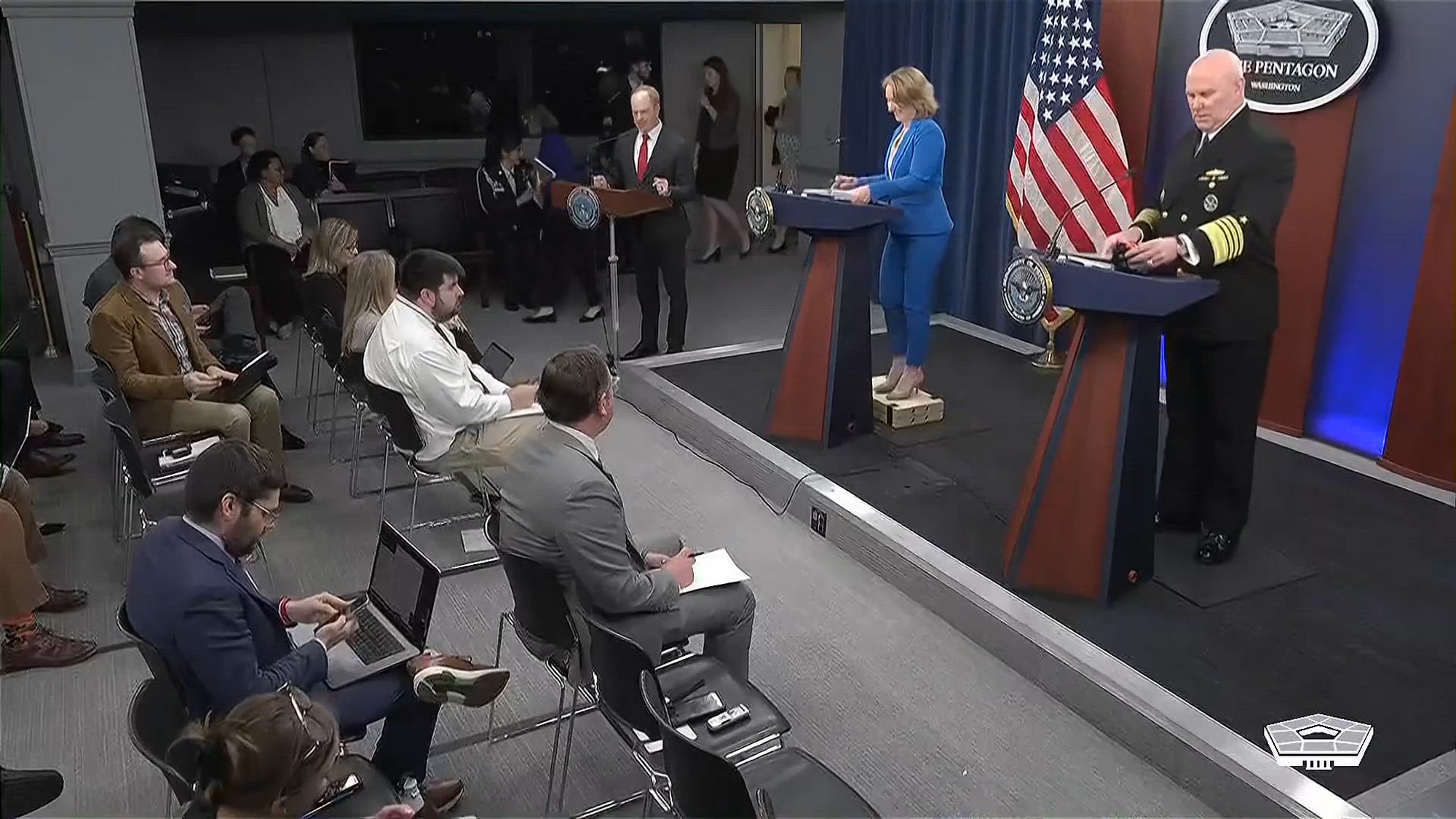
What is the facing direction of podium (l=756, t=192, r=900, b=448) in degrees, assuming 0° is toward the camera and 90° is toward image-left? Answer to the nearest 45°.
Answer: approximately 45°

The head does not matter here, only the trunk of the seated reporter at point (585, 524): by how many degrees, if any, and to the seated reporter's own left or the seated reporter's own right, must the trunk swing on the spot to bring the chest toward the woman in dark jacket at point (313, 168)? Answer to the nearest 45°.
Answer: approximately 45° to the seated reporter's own left

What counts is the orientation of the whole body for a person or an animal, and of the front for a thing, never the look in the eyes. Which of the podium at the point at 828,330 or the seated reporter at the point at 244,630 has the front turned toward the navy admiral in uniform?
the seated reporter

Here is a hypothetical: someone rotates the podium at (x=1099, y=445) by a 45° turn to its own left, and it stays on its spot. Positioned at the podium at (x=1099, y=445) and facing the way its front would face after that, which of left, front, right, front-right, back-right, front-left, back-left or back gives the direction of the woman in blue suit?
back-right

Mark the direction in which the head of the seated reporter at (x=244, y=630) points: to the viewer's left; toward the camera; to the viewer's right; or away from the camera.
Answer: to the viewer's right

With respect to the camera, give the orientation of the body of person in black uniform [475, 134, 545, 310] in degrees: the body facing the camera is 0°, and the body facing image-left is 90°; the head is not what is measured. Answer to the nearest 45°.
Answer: approximately 315°

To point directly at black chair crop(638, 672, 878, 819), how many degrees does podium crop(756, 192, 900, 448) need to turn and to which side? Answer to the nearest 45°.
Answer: approximately 45° to its left

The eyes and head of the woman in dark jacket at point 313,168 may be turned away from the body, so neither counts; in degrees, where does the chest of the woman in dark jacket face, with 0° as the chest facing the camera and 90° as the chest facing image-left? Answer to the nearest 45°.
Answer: approximately 315°

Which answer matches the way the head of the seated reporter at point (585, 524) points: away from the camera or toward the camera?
away from the camera

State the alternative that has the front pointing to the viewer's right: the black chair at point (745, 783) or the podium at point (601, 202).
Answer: the black chair

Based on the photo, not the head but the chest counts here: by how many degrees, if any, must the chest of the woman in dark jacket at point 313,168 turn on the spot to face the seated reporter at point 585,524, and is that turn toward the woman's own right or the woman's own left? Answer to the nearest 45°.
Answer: approximately 45° to the woman's own right

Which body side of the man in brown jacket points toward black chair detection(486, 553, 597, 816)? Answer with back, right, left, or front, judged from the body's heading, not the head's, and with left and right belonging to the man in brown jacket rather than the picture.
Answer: front

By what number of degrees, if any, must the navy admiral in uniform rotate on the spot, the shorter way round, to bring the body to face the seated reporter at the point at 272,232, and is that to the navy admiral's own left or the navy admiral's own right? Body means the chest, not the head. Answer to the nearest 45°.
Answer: approximately 45° to the navy admiral's own right

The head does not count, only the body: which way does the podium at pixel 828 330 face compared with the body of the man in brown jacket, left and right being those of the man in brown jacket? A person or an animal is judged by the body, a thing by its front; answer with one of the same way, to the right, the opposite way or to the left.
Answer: the opposite way

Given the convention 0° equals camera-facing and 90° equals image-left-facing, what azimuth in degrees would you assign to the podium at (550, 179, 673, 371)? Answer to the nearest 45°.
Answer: approximately 45°
